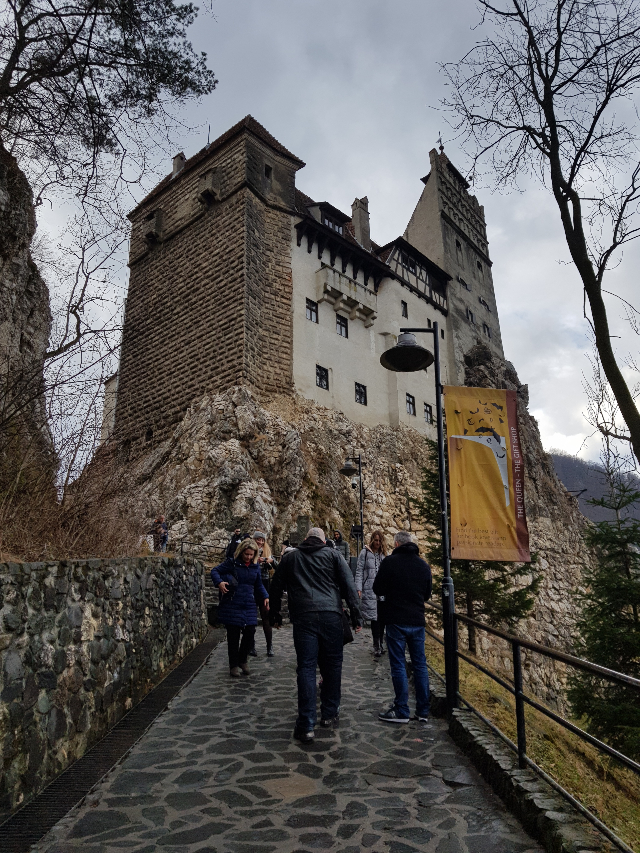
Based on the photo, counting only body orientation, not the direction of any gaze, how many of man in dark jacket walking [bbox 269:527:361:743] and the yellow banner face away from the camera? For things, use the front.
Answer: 1

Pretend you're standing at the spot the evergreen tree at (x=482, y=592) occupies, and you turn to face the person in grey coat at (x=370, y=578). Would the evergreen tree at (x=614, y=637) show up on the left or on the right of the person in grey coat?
left

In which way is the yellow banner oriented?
toward the camera

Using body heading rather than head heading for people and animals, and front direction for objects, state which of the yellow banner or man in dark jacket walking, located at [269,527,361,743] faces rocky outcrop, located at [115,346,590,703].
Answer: the man in dark jacket walking

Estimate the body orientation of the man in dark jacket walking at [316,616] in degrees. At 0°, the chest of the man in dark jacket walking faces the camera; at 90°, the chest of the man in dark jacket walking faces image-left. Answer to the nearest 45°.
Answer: approximately 180°

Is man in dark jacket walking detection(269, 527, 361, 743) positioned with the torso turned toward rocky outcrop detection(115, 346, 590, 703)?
yes

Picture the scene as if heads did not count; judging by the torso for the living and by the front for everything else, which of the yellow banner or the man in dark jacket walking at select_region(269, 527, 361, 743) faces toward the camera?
the yellow banner

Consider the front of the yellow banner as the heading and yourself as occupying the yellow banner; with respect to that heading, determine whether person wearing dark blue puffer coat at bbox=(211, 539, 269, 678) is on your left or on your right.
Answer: on your right

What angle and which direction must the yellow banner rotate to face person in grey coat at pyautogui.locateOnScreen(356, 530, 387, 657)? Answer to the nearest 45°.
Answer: approximately 135° to its right

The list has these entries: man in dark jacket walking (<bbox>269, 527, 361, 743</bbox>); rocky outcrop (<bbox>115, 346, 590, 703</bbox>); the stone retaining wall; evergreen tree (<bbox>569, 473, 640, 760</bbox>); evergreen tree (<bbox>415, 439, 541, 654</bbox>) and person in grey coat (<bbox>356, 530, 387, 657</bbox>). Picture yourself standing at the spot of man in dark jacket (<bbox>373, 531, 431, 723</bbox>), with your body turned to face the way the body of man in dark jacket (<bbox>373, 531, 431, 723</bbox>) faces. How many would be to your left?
2

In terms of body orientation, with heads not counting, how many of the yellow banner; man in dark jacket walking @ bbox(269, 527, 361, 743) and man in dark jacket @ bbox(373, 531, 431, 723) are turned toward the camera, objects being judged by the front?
1

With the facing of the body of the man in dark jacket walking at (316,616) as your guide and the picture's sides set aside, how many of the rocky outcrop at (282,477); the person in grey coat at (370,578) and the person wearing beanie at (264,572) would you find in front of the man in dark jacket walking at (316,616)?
3

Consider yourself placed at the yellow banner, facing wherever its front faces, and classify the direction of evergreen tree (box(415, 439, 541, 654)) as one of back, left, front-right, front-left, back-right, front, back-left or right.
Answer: back
